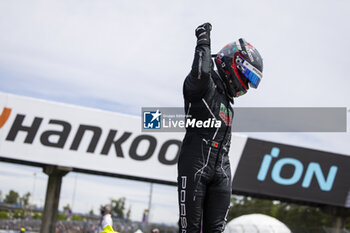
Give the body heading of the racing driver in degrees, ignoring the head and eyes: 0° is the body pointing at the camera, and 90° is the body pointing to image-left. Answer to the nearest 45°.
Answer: approximately 315°

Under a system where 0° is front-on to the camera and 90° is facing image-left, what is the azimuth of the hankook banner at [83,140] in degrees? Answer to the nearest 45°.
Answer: approximately 0°

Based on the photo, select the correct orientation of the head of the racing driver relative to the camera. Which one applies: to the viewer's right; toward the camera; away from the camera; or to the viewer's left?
to the viewer's right

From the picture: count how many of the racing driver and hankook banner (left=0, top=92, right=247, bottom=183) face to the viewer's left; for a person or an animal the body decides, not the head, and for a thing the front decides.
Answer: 0

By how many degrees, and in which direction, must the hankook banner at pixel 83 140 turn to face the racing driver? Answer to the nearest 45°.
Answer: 0° — it already faces them

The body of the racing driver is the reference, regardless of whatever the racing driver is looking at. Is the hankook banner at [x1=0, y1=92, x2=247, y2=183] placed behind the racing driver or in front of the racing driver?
behind
